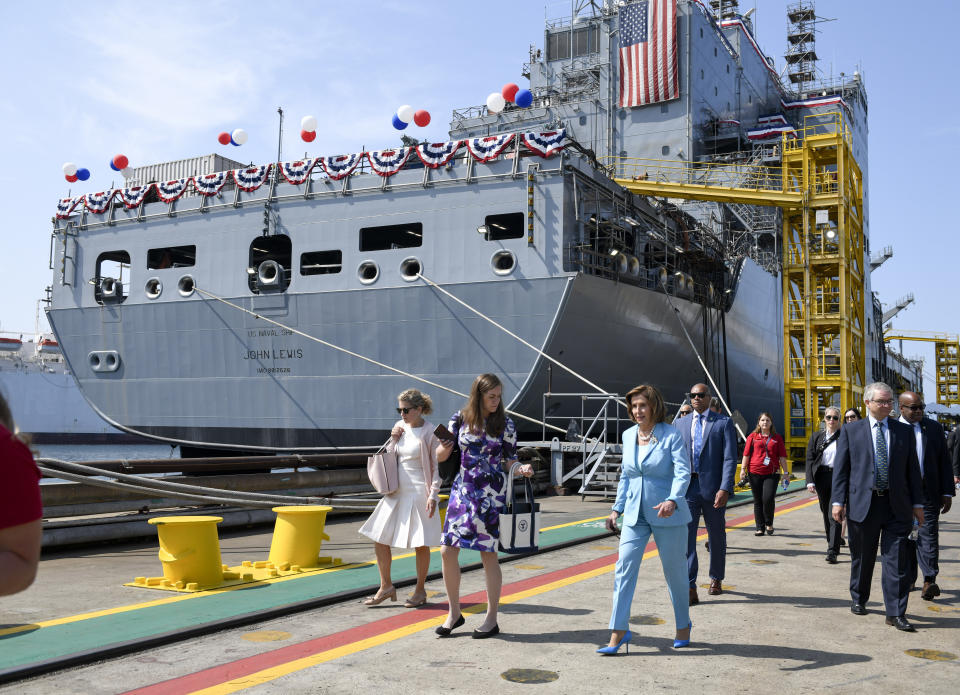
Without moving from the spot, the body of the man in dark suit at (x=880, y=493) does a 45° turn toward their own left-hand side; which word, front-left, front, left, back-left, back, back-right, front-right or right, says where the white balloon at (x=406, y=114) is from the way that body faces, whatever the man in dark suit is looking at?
back

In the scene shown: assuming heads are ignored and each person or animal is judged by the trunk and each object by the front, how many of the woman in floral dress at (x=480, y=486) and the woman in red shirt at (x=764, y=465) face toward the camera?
2

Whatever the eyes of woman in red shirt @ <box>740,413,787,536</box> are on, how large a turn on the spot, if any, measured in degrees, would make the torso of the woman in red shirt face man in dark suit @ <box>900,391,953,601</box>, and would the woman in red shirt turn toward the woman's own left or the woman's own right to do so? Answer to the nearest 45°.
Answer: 0° — they already face them

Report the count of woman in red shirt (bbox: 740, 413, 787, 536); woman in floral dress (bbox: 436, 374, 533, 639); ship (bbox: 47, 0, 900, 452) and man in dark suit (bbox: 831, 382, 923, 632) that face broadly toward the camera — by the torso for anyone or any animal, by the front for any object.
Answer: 3

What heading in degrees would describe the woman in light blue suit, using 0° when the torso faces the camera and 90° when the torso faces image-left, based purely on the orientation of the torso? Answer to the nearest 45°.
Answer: approximately 45°

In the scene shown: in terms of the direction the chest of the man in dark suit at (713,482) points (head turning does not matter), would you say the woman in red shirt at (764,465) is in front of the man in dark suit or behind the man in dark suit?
behind

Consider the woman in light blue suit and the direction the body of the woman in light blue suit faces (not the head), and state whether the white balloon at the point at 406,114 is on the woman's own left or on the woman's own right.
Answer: on the woman's own right

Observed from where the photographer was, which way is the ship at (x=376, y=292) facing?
facing away from the viewer and to the right of the viewer

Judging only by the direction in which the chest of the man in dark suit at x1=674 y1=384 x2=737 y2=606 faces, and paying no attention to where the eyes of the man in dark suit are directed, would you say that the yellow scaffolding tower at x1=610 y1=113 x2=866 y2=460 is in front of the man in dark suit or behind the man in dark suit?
behind

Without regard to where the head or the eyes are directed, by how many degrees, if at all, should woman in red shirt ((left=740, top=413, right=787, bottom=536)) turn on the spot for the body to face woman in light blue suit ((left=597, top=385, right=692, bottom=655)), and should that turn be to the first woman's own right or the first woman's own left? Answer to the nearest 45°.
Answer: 0° — they already face them
